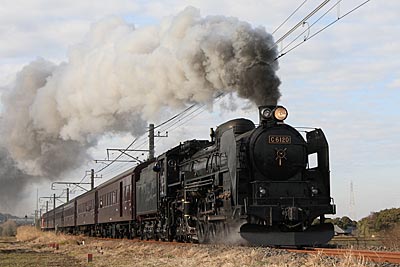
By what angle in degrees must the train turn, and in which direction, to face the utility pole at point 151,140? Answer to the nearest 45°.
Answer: approximately 135° to its left

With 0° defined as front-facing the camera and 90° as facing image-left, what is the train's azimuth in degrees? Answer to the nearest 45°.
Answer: approximately 315°
